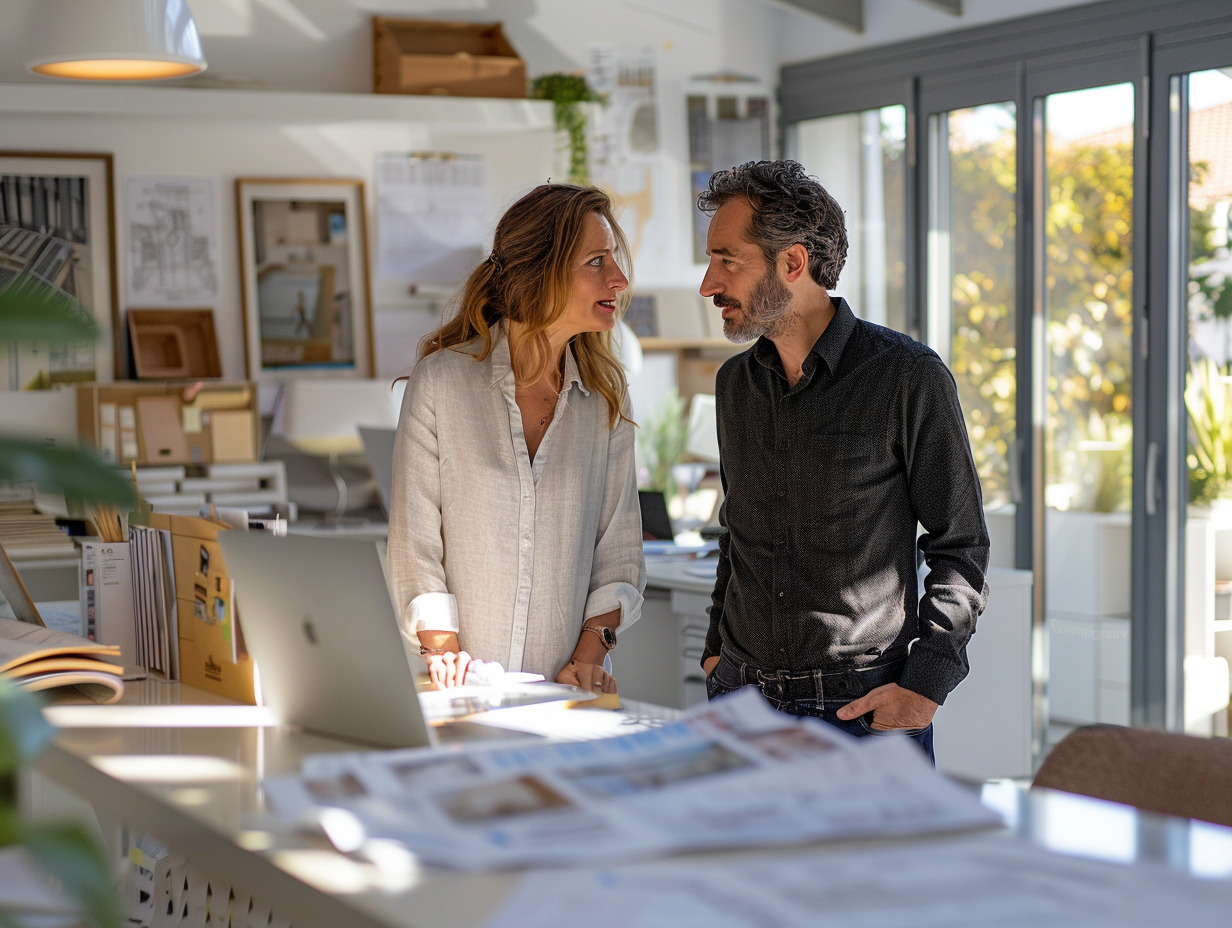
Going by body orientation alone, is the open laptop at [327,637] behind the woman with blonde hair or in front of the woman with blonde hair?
in front

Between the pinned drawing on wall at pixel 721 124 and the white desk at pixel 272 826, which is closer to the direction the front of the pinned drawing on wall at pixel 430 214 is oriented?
the white desk

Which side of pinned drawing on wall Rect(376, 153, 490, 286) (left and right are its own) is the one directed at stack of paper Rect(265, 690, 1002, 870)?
front

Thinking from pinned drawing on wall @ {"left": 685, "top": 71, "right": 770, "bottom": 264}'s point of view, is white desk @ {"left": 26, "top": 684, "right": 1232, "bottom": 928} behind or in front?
in front

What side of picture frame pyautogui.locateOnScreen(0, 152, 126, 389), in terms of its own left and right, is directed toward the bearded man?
front

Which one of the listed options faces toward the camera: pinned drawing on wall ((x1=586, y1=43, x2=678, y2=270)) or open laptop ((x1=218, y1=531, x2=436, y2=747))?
the pinned drawing on wall

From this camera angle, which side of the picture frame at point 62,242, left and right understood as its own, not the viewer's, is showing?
front

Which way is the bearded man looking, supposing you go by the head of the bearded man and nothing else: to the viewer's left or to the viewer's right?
to the viewer's left

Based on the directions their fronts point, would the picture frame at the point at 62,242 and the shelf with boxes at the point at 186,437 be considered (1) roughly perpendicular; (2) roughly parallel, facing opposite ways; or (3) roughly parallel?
roughly parallel

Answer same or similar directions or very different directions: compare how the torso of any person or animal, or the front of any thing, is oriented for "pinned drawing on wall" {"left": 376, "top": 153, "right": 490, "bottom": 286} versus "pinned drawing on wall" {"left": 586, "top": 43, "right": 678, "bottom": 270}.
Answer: same or similar directions

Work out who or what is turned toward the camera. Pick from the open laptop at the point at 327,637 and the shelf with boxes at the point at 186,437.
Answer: the shelf with boxes

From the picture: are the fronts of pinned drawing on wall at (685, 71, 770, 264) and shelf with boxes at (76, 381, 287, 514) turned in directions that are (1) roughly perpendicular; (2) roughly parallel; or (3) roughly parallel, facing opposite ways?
roughly parallel
